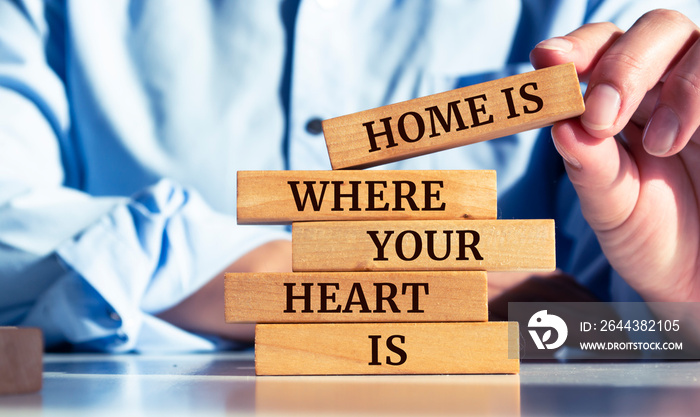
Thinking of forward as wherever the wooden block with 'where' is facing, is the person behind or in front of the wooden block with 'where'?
behind

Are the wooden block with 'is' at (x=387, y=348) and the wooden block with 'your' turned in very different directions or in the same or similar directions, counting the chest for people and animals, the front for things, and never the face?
same or similar directions

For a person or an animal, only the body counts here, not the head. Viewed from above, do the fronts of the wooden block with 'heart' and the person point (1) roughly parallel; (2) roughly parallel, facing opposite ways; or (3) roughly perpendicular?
roughly parallel

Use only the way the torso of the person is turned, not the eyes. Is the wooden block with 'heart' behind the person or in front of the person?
in front

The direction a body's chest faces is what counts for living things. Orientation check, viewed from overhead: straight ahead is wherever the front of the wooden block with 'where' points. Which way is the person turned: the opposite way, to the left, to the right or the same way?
the same way

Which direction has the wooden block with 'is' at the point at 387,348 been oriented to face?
toward the camera

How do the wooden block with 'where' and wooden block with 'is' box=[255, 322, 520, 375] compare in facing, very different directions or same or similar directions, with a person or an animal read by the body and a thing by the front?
same or similar directions

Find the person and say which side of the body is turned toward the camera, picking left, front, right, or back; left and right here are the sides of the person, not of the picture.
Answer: front
